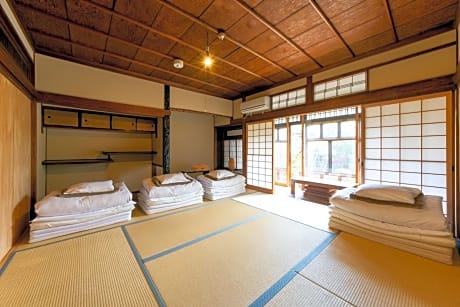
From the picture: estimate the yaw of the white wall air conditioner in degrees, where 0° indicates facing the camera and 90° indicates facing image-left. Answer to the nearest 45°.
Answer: approximately 45°

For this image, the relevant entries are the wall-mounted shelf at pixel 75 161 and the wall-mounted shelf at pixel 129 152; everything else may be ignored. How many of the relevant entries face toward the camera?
2

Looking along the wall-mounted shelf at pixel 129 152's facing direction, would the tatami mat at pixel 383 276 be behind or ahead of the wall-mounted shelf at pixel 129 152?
ahead

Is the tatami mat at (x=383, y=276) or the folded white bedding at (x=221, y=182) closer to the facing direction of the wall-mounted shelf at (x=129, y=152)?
the tatami mat

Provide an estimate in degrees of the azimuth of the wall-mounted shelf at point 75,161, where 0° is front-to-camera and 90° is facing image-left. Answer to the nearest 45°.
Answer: approximately 0°

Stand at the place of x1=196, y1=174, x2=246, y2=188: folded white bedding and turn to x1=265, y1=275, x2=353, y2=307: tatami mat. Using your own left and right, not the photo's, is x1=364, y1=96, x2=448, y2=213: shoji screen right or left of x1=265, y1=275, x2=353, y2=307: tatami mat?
left

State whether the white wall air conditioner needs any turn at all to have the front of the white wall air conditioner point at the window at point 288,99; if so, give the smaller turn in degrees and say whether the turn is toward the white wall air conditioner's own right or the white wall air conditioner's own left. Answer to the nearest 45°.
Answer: approximately 135° to the white wall air conditioner's own left

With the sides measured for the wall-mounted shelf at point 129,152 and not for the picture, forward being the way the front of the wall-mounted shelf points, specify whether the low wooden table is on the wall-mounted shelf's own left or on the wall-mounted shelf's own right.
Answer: on the wall-mounted shelf's own left

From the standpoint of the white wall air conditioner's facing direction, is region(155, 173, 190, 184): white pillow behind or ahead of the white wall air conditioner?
ahead

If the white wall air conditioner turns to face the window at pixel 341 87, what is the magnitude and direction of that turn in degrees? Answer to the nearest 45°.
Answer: approximately 90° to its left
